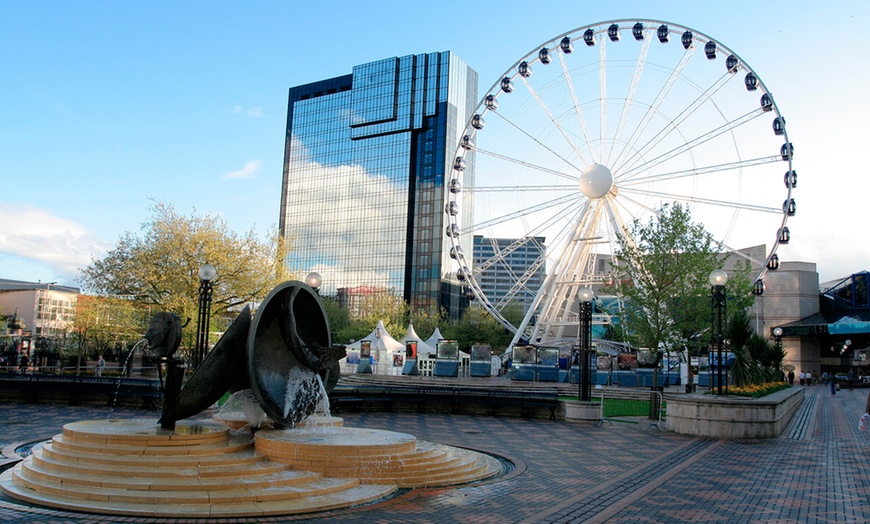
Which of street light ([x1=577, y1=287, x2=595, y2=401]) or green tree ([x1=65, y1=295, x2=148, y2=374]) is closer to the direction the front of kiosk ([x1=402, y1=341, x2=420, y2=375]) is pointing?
the street light

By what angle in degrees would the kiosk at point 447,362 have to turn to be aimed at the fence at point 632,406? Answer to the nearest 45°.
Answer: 0° — it already faces it

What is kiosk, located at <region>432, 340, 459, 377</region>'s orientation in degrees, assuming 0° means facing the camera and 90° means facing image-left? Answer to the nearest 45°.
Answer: approximately 0°

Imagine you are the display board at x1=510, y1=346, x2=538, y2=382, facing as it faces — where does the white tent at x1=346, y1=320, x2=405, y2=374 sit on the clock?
The white tent is roughly at 4 o'clock from the display board.

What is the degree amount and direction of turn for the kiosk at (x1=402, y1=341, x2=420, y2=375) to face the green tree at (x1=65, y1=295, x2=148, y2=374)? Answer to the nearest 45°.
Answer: approximately 45° to its right

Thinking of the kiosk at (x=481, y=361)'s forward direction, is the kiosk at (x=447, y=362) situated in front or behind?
in front

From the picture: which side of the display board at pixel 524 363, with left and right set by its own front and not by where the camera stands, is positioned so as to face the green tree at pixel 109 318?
right

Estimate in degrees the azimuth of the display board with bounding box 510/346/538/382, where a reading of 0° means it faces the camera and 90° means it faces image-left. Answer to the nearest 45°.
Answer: approximately 0°

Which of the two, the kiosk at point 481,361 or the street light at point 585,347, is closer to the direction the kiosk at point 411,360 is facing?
the street light
